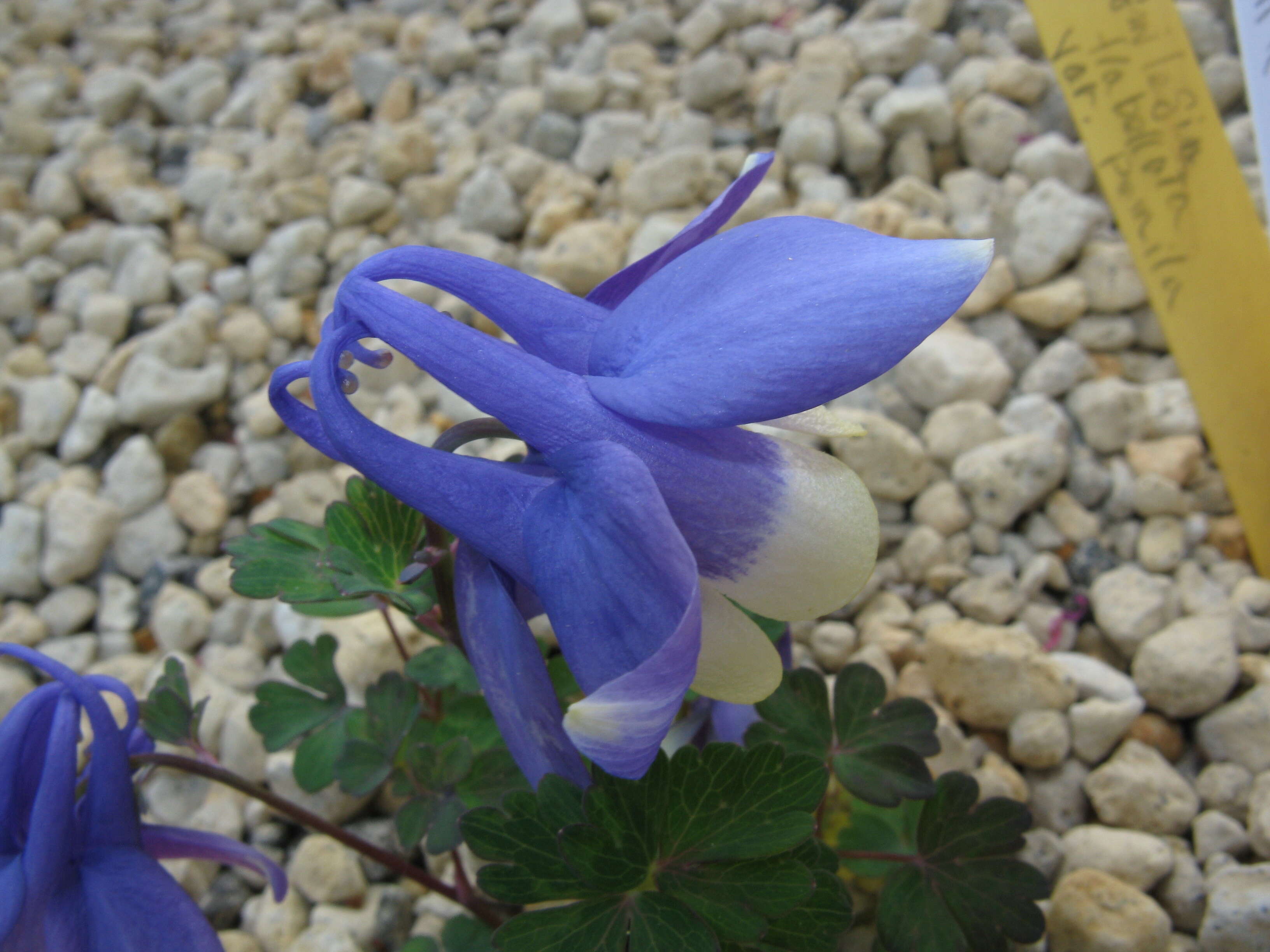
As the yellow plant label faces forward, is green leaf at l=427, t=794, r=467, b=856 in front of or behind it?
in front

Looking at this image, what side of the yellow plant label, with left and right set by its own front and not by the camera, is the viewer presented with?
front

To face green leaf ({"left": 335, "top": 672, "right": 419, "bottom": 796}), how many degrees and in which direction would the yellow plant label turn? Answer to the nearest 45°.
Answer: approximately 45° to its right

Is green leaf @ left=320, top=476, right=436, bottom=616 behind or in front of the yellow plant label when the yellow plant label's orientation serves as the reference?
in front

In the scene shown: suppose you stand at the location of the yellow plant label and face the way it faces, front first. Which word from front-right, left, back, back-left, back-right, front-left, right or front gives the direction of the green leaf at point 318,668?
front-right

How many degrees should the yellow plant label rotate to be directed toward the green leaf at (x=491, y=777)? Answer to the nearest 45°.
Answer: approximately 45° to its right

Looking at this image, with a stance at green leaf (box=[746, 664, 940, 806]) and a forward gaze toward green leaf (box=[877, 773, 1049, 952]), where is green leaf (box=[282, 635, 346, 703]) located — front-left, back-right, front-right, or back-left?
back-right

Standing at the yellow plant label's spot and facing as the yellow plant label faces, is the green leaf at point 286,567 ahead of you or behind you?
ahead

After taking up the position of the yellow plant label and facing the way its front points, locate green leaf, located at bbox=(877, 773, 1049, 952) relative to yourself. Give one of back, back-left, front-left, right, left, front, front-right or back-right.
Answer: front

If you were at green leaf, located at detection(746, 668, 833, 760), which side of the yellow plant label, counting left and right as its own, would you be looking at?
front

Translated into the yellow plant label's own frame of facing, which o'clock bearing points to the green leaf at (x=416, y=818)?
The green leaf is roughly at 1 o'clock from the yellow plant label.
